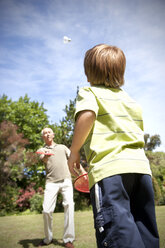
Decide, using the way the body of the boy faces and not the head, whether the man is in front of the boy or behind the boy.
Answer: in front

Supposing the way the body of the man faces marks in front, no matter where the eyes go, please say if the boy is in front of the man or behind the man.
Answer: in front

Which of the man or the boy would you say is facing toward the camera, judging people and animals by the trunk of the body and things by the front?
the man

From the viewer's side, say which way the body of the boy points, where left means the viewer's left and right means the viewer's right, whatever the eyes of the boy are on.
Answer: facing away from the viewer and to the left of the viewer

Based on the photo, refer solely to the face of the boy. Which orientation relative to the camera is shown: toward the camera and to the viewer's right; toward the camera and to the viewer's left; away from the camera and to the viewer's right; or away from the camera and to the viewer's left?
away from the camera and to the viewer's left

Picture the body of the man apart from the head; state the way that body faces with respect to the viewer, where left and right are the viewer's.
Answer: facing the viewer

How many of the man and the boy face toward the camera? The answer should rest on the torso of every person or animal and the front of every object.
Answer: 1
